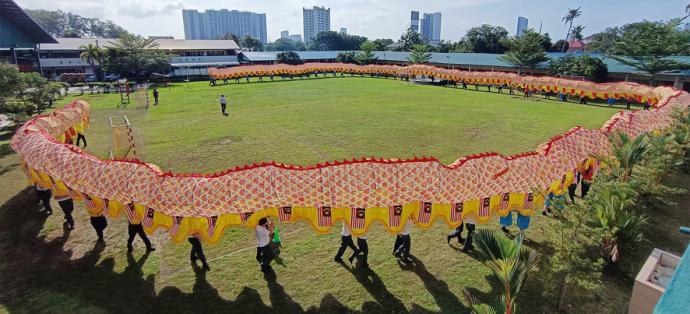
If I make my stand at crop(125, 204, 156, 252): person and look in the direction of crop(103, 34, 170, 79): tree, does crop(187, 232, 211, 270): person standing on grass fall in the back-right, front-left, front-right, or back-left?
back-right

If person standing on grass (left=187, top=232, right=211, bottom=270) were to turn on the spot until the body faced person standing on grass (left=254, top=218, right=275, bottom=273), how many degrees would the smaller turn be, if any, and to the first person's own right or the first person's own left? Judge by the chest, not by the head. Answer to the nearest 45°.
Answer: approximately 135° to the first person's own left

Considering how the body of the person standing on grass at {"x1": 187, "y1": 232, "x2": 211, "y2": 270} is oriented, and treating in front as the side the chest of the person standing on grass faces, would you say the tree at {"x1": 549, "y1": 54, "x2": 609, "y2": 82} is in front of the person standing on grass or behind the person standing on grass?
behind

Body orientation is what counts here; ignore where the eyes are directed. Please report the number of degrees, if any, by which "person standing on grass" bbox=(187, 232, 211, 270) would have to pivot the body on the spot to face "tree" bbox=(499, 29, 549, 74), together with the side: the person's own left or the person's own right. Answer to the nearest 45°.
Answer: approximately 135° to the person's own right

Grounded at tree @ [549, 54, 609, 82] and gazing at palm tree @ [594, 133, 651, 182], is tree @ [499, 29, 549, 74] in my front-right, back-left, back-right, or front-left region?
back-right

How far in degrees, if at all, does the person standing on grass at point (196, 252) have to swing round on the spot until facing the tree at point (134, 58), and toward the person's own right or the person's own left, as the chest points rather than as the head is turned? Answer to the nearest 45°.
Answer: approximately 90° to the person's own left

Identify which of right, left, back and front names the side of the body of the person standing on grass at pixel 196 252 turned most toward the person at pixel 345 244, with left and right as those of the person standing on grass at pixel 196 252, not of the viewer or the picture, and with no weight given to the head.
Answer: back

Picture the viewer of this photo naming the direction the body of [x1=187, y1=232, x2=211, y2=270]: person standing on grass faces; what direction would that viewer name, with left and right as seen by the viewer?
facing to the left of the viewer
